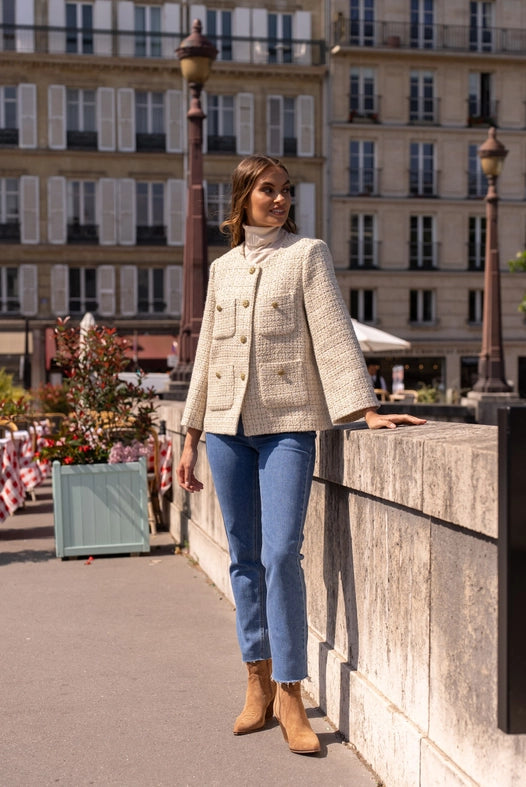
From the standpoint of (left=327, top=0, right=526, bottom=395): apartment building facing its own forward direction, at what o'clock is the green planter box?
The green planter box is roughly at 12 o'clock from the apartment building.

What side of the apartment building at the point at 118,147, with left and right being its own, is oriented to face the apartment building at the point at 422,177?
left

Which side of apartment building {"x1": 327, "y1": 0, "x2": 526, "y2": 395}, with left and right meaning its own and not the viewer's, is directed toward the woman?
front

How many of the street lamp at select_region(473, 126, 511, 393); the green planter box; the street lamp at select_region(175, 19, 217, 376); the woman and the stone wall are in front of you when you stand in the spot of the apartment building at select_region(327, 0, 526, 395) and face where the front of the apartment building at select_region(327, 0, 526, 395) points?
5

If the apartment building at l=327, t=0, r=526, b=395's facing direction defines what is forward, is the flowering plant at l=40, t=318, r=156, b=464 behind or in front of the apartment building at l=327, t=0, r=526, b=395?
in front

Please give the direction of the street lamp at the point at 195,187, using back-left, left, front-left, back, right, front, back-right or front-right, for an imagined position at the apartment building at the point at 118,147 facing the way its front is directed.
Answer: front

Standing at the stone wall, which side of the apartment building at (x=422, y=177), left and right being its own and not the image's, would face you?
front

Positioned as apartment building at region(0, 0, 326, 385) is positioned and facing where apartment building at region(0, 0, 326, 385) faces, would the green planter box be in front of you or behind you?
in front

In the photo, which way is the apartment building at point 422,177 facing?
toward the camera

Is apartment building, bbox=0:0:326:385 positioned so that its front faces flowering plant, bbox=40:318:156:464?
yes

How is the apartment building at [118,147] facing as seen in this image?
toward the camera
